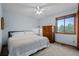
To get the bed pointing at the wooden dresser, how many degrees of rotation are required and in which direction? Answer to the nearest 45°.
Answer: approximately 90° to its left

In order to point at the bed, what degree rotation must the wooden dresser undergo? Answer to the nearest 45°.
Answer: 0° — it already faces it

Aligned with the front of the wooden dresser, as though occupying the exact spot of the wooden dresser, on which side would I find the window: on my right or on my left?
on my left

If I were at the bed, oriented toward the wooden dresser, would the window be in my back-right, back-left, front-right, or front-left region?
front-right

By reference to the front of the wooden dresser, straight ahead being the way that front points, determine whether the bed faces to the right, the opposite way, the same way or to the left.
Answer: to the left

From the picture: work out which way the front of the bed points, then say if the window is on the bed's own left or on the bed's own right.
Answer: on the bed's own left

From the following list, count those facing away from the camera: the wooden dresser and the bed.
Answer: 0

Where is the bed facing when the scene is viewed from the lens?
facing the viewer and to the right of the viewer
